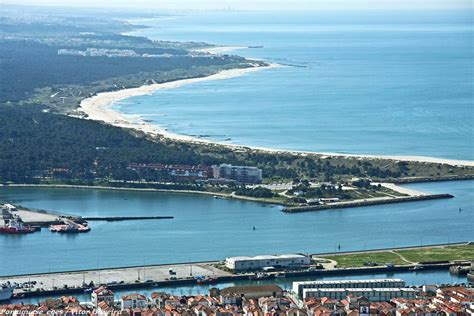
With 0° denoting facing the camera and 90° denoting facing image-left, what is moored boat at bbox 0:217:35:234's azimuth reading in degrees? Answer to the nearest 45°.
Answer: approximately 270°

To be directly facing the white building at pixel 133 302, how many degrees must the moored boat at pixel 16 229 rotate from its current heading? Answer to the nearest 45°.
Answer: approximately 90° to its right

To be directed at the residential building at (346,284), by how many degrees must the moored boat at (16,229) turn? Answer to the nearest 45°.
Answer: approximately 45° to its right
